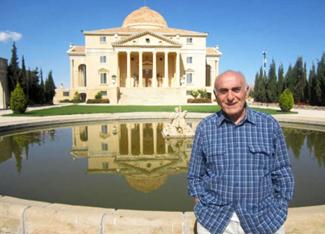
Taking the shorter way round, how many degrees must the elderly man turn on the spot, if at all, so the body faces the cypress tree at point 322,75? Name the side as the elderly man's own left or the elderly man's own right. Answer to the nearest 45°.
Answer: approximately 180°

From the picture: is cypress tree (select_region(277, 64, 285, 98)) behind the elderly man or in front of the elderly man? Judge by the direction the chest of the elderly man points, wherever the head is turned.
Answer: behind

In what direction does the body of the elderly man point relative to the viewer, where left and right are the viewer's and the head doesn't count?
facing the viewer

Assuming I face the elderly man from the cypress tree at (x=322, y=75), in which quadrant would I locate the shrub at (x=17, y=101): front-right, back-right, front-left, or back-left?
front-right

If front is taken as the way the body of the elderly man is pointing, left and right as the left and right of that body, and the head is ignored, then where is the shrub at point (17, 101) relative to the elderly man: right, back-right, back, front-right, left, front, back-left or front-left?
back-right

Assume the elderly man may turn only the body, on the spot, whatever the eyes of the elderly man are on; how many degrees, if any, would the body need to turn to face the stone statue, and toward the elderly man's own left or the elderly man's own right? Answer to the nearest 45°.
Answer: approximately 180°

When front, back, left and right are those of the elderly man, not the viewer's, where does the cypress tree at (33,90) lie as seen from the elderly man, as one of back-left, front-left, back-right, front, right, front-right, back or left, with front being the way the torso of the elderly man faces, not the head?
back-right

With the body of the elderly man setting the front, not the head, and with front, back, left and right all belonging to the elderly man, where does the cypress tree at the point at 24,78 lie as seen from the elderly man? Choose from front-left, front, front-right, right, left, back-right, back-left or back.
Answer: back-right

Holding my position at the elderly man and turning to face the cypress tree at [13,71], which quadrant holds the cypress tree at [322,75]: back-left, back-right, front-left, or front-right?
front-right

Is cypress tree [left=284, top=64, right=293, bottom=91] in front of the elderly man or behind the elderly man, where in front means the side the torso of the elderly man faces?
behind
